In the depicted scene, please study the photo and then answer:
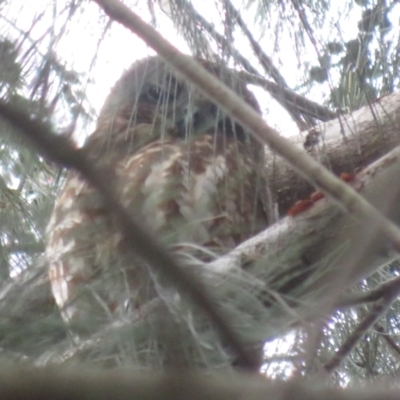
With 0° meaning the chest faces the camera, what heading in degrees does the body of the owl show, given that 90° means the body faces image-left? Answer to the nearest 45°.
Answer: approximately 315°

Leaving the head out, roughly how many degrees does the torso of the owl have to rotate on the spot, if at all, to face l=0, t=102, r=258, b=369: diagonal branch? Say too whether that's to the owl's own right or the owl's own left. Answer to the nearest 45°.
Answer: approximately 45° to the owl's own right

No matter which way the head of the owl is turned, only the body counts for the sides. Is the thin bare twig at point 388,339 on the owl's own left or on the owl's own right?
on the owl's own left
